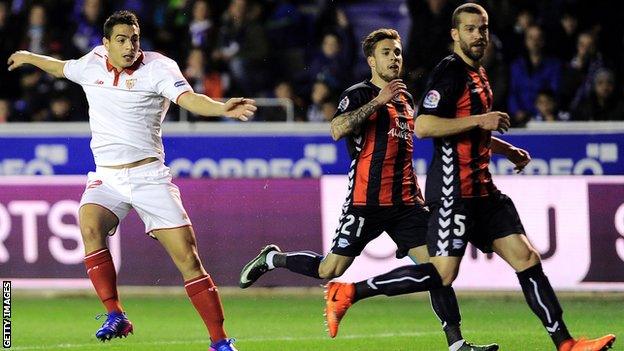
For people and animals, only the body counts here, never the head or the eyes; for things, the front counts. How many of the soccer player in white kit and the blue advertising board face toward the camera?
2

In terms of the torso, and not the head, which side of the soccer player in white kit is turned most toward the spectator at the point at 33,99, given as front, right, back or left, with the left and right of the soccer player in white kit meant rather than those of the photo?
back

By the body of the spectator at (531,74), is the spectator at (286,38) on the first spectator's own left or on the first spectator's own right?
on the first spectator's own right
